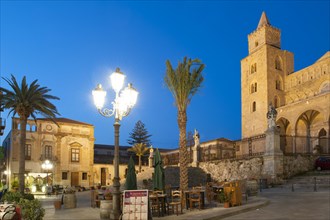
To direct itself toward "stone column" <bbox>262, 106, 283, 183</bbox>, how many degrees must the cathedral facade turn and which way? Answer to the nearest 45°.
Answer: approximately 45° to its left

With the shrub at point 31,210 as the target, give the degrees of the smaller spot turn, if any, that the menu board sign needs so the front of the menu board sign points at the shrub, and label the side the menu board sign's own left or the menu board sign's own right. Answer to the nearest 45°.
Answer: approximately 90° to the menu board sign's own right

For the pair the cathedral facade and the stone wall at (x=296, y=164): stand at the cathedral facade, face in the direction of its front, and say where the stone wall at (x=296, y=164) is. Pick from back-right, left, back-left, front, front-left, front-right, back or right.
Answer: front-left

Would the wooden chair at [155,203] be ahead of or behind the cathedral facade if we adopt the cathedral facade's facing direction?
ahead

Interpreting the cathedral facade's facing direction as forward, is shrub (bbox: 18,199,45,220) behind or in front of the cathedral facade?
in front

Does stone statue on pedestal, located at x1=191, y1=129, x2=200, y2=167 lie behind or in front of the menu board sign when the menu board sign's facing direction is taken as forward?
behind
